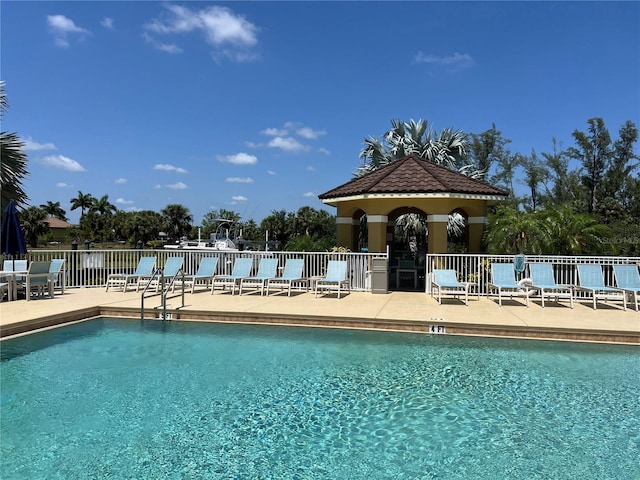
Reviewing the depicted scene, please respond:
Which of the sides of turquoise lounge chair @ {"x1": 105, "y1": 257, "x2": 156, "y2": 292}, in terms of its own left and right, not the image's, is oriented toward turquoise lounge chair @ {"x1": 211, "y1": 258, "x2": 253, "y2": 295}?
left

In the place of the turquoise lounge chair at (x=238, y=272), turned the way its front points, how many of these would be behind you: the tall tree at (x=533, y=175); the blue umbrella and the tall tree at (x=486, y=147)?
2

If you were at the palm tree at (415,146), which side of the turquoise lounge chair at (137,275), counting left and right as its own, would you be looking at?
back

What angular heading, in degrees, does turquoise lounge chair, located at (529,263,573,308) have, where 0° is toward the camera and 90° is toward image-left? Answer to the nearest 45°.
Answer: approximately 315°

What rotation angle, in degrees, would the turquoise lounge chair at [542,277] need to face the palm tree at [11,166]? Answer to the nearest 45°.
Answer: approximately 135° to its right

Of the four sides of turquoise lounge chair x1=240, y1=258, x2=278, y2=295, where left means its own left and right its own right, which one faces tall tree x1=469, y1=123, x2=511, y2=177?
back

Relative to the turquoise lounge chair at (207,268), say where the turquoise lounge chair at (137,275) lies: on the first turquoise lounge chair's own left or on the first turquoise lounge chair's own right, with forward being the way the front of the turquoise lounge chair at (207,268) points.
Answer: on the first turquoise lounge chair's own right

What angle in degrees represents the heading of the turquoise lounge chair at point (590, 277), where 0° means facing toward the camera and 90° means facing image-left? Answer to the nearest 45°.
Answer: approximately 315°

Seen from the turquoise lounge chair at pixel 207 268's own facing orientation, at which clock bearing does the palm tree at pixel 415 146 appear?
The palm tree is roughly at 6 o'clock from the turquoise lounge chair.
